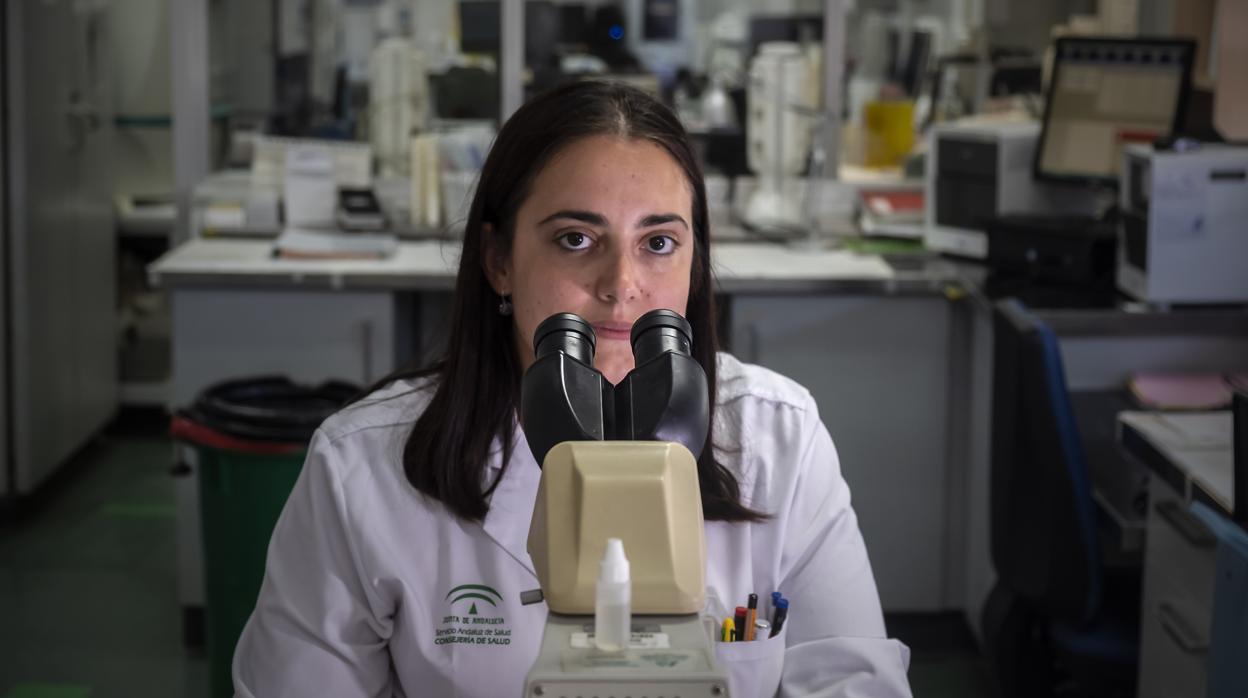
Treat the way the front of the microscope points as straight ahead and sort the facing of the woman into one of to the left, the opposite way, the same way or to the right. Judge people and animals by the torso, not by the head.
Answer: the opposite way

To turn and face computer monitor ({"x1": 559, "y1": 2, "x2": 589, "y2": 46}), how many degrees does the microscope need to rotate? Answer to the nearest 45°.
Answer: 0° — it already faces it

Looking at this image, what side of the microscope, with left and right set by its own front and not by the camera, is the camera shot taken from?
back

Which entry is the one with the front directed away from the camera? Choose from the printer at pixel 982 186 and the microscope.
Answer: the microscope

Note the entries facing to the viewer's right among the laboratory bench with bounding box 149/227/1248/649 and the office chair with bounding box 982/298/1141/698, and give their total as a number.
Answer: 1

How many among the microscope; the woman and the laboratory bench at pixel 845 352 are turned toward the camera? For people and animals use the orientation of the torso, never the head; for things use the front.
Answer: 2

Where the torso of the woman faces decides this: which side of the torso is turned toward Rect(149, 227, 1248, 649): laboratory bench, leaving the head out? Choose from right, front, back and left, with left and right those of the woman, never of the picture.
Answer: back

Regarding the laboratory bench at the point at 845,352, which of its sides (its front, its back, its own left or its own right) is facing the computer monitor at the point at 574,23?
back

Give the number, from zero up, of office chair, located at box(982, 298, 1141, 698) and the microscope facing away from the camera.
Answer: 1

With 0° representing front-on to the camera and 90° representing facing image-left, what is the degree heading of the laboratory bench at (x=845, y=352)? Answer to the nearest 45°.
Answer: approximately 0°

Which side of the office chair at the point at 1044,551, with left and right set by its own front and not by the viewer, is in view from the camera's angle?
right

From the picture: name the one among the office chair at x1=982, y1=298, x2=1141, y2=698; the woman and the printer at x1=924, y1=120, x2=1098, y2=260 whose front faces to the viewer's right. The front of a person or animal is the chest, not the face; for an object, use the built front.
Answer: the office chair
